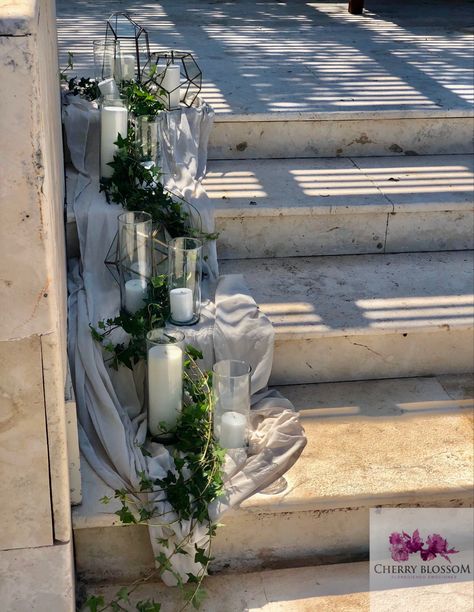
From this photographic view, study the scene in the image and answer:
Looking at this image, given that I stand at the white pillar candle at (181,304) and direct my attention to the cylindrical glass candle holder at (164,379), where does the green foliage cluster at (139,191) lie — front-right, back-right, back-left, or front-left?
back-right

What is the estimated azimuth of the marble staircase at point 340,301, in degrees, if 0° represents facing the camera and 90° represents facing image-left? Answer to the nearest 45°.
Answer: approximately 0°
